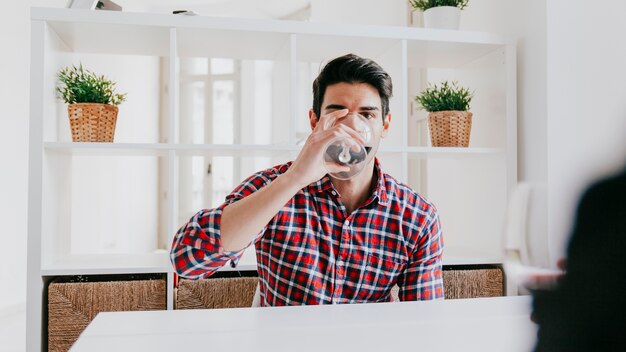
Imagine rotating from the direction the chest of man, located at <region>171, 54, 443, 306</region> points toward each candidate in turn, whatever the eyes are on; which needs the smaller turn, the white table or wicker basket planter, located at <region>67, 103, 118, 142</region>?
the white table

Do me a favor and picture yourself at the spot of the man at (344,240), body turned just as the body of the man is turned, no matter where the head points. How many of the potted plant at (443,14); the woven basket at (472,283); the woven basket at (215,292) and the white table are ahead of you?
1

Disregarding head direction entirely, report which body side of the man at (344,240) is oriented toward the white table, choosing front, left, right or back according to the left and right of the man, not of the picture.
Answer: front

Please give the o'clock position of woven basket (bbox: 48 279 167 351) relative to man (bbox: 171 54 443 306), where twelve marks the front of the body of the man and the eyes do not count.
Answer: The woven basket is roughly at 4 o'clock from the man.

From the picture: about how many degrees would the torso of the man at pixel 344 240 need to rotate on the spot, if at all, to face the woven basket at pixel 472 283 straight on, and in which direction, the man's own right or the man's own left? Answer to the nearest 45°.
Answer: approximately 135° to the man's own left

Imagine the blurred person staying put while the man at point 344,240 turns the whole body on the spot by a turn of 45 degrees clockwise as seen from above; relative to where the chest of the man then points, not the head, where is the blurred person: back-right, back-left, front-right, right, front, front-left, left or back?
front-left

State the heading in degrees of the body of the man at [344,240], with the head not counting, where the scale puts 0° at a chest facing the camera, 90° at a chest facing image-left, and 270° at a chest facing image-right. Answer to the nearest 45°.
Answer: approximately 0°

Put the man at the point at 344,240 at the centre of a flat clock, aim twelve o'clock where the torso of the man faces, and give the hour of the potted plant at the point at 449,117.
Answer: The potted plant is roughly at 7 o'clock from the man.
